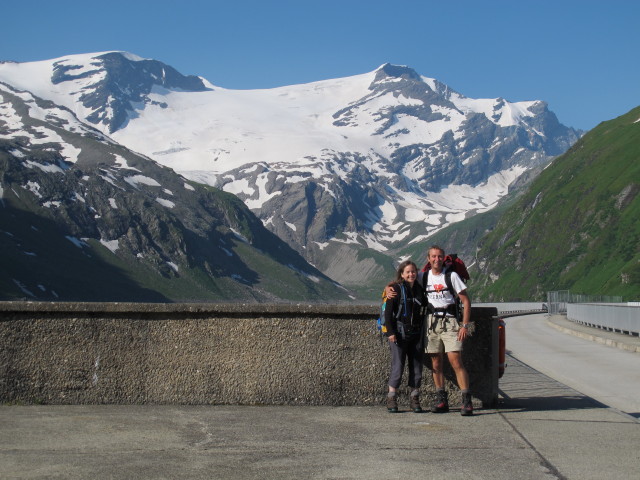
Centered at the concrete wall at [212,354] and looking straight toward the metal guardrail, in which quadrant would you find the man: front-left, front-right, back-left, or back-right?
front-right

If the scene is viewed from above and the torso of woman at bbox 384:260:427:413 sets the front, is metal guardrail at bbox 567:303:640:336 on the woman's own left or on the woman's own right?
on the woman's own left

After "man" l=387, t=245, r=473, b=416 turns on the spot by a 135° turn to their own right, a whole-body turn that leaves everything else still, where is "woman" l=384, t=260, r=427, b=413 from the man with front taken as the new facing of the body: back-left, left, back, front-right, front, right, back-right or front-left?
left

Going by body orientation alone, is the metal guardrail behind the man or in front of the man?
behind

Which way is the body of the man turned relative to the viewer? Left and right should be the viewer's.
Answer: facing the viewer and to the left of the viewer

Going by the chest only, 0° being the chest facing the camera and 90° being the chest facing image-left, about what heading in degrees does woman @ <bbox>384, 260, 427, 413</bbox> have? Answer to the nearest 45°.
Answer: approximately 315°
